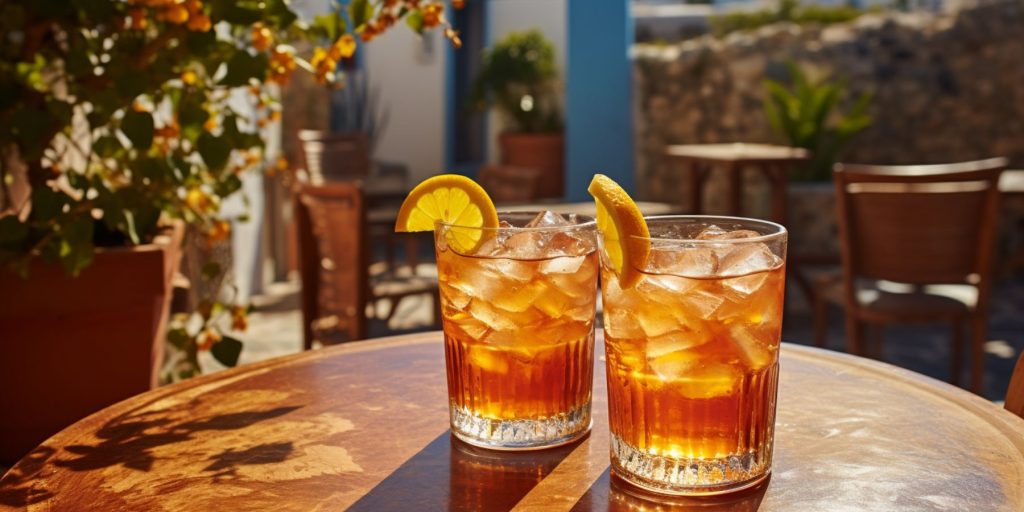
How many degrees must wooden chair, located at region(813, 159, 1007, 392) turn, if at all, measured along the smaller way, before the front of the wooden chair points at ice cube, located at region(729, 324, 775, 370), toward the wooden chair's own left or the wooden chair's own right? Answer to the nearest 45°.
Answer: approximately 135° to the wooden chair's own left

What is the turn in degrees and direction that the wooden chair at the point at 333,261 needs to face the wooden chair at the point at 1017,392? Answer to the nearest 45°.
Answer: approximately 135° to its right

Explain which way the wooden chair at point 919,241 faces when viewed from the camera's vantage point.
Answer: facing away from the viewer and to the left of the viewer

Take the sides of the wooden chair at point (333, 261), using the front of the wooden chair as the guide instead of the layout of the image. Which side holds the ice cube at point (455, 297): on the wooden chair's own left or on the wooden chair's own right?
on the wooden chair's own right

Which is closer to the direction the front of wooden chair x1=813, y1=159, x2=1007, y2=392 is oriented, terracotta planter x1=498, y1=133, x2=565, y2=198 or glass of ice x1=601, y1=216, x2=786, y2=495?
the terracotta planter

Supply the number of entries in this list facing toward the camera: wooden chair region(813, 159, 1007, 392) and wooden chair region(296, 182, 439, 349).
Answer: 0

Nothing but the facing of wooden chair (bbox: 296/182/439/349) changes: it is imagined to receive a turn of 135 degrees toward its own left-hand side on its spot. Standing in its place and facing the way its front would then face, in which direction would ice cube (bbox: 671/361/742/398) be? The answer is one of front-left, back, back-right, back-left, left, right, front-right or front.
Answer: left

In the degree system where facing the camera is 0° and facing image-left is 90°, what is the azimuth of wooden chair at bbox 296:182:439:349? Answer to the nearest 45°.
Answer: approximately 225°
